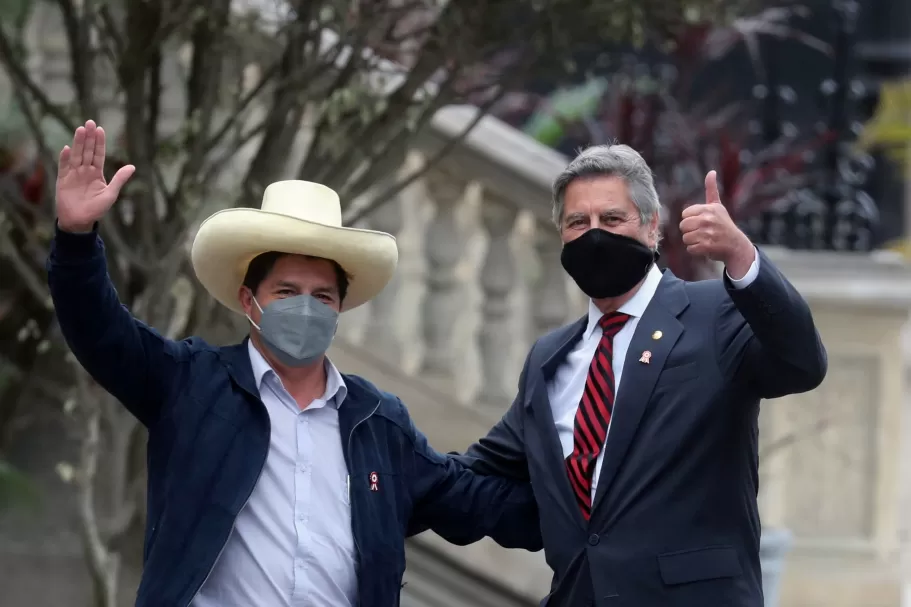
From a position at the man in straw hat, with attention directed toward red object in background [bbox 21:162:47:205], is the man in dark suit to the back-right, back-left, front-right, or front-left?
back-right

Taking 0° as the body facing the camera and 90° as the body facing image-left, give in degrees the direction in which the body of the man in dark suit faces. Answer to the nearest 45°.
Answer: approximately 45°

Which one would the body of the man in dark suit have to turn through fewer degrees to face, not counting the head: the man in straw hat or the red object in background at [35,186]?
the man in straw hat

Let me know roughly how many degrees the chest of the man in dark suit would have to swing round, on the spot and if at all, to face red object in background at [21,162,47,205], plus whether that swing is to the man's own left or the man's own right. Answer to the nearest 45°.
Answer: approximately 90° to the man's own right

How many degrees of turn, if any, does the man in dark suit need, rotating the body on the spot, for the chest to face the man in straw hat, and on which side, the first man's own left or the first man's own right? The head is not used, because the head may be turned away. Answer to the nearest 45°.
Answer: approximately 45° to the first man's own right
